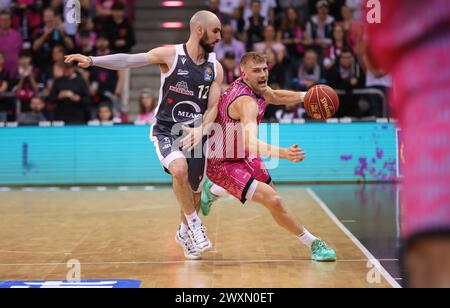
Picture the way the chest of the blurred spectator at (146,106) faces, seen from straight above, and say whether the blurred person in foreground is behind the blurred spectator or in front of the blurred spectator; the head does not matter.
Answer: in front

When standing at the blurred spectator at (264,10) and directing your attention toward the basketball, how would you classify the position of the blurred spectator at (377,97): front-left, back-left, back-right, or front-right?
front-left

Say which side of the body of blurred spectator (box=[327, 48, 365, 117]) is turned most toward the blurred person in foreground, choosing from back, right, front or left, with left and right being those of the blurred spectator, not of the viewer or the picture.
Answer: front

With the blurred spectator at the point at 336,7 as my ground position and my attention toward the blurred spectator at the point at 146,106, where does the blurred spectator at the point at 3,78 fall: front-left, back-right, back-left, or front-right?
front-right

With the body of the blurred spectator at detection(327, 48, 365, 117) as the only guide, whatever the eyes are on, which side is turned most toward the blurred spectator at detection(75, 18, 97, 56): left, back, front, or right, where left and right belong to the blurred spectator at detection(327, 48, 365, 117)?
right

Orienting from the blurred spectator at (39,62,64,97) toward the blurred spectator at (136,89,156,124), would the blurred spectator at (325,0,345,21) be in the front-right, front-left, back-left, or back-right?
front-left

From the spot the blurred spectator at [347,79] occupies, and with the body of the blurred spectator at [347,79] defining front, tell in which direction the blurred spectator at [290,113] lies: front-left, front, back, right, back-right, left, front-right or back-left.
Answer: right

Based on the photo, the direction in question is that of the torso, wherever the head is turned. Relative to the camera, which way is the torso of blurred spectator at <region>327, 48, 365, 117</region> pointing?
toward the camera

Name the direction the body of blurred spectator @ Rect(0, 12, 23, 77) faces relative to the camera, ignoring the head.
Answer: toward the camera

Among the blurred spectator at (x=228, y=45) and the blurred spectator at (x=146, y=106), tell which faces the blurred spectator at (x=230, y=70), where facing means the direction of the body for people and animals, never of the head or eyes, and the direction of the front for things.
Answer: the blurred spectator at (x=228, y=45)

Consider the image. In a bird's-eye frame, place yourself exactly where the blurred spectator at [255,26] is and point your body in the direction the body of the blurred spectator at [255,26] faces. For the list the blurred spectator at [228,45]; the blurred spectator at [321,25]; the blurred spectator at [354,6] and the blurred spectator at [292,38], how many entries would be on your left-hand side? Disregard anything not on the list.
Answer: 3

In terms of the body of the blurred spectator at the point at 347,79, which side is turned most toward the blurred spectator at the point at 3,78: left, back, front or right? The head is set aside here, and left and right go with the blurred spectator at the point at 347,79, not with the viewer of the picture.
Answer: right

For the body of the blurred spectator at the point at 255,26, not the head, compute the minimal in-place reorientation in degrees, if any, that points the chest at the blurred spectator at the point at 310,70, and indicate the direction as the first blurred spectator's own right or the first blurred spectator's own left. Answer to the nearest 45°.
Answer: approximately 45° to the first blurred spectator's own left

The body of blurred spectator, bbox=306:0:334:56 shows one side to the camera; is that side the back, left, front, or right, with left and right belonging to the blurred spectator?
front

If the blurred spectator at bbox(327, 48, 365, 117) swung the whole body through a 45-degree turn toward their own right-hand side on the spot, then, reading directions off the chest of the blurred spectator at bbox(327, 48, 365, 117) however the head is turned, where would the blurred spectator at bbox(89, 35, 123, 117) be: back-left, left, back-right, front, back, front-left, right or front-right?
front-right
